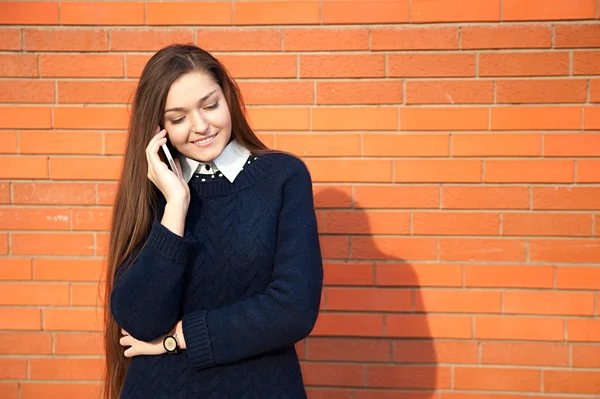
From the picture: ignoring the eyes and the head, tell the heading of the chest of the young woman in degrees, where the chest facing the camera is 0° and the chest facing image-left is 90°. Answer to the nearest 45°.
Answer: approximately 0°
